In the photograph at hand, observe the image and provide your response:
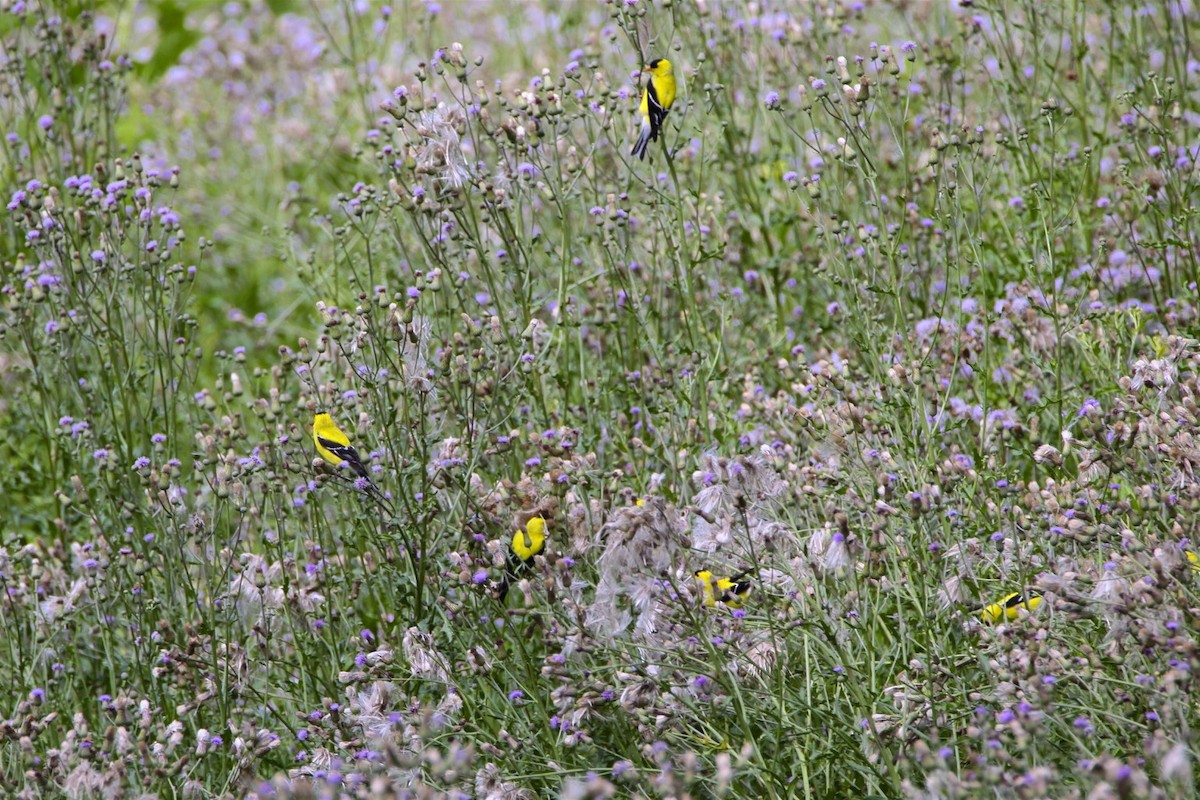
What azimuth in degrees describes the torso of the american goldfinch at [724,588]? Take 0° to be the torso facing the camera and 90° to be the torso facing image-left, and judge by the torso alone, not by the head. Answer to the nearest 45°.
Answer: approximately 90°

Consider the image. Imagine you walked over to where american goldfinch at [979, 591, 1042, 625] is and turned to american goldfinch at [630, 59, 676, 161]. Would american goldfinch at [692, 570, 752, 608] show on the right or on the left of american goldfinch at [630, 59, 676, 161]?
left

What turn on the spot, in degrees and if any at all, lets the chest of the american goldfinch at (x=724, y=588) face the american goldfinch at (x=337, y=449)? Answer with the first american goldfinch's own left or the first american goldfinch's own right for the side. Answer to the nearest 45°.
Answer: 0° — it already faces it

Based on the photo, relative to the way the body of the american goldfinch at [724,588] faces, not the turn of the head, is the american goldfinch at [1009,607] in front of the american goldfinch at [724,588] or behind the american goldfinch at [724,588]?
behind

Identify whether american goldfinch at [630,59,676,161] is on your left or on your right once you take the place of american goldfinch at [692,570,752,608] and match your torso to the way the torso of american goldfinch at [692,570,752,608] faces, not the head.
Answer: on your right
